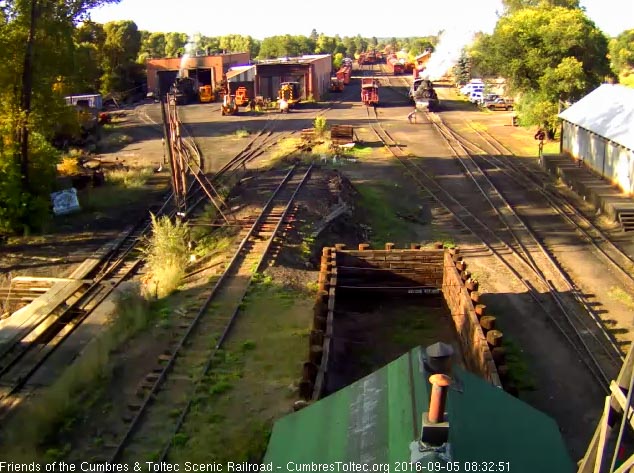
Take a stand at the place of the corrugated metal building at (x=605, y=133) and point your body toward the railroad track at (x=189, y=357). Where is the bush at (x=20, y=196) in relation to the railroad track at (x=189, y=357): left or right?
right

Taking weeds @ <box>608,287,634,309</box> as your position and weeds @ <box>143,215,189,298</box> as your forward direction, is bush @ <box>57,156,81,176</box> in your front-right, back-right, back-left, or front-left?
front-right

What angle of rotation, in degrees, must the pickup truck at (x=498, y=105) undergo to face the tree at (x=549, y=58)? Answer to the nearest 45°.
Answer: approximately 90° to its left
